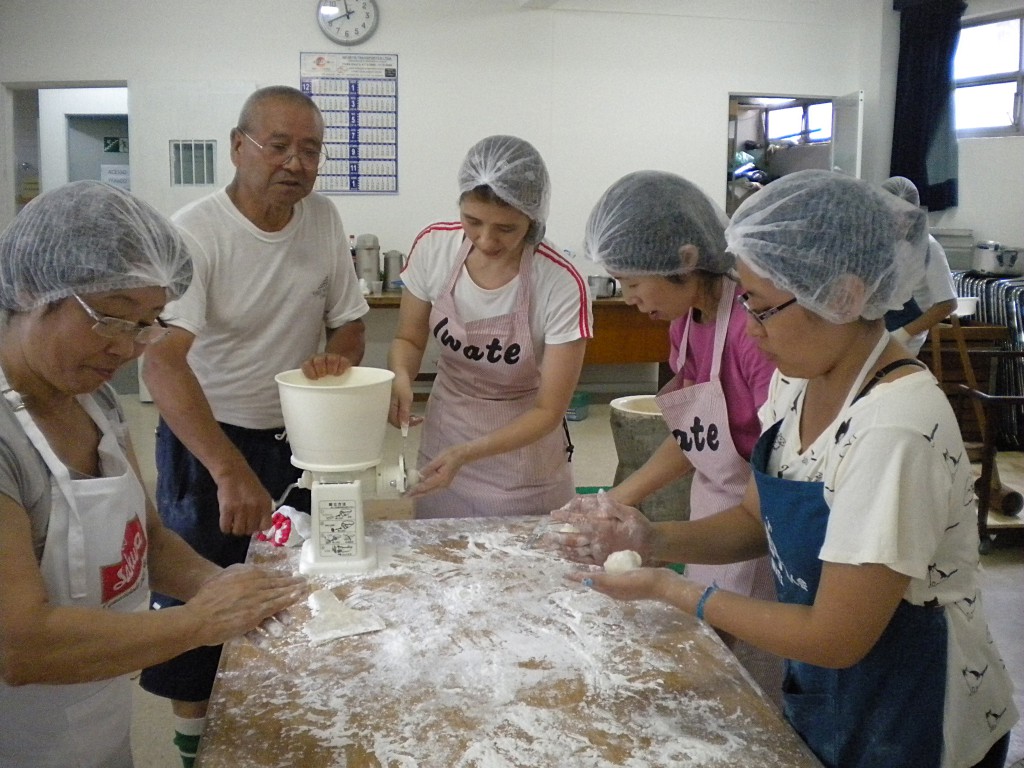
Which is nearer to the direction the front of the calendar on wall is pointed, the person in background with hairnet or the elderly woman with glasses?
the elderly woman with glasses

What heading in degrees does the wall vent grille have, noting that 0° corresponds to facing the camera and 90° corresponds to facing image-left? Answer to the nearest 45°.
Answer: approximately 0°

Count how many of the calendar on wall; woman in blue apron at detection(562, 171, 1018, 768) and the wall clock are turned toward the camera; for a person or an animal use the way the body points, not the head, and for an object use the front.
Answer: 2

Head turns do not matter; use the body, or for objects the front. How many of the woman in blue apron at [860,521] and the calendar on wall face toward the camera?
1

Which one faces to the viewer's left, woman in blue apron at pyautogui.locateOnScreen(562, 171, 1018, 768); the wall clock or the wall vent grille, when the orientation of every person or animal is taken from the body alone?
the woman in blue apron

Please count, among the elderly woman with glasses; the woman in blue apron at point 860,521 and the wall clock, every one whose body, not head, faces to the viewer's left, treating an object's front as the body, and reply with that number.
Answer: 1

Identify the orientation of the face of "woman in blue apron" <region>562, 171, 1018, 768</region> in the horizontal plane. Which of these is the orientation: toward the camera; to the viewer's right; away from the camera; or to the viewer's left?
to the viewer's left

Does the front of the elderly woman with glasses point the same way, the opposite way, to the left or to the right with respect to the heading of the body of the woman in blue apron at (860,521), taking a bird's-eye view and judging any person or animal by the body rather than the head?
the opposite way

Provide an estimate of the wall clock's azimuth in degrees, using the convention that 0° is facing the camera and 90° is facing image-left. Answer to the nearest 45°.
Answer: approximately 0°
